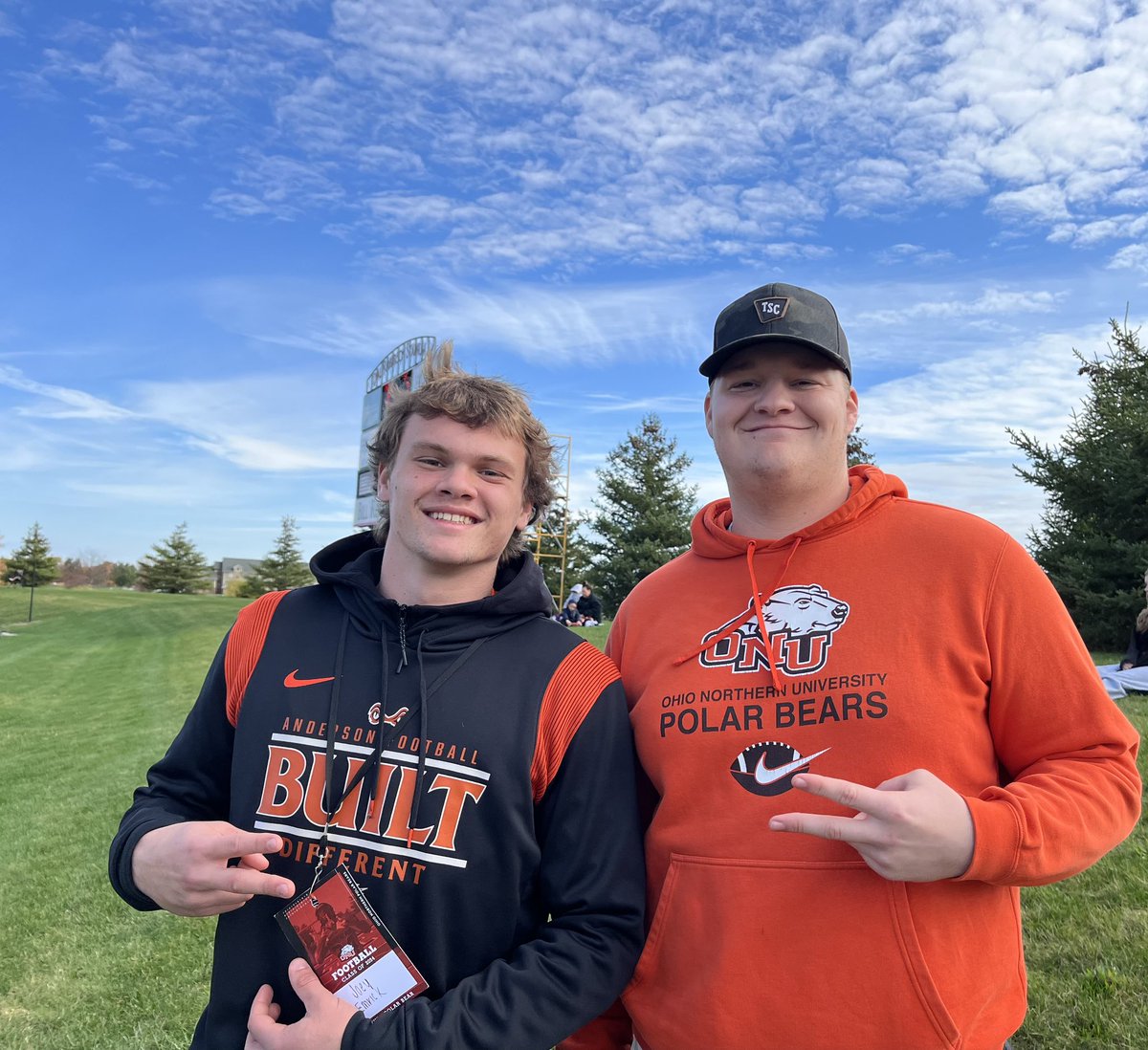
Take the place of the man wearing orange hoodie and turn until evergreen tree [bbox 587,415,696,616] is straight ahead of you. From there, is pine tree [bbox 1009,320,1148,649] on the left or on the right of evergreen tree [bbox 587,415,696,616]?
right

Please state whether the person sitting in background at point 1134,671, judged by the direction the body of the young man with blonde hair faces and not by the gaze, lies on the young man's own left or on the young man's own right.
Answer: on the young man's own left

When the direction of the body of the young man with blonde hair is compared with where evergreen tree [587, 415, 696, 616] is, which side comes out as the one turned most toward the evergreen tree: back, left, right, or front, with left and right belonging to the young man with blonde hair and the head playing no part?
back

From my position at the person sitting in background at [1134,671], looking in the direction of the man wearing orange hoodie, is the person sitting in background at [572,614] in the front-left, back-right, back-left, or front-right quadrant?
back-right

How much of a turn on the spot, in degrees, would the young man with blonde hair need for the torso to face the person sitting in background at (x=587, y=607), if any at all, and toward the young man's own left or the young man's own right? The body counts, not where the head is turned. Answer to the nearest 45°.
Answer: approximately 180°

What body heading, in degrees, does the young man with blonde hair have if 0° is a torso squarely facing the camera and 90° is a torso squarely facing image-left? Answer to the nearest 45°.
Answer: approximately 0°

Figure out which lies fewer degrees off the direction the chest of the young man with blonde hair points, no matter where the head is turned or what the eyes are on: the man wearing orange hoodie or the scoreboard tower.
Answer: the man wearing orange hoodie

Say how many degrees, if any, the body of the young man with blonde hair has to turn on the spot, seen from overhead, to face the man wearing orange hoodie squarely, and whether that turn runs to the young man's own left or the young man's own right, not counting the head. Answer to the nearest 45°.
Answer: approximately 90° to the young man's own left

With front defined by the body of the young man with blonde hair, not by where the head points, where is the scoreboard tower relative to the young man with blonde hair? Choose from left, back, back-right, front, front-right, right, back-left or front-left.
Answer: back
